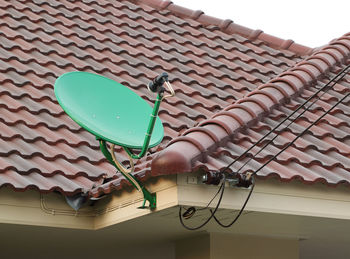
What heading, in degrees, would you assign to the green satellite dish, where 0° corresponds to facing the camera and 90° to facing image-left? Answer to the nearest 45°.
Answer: approximately 315°
